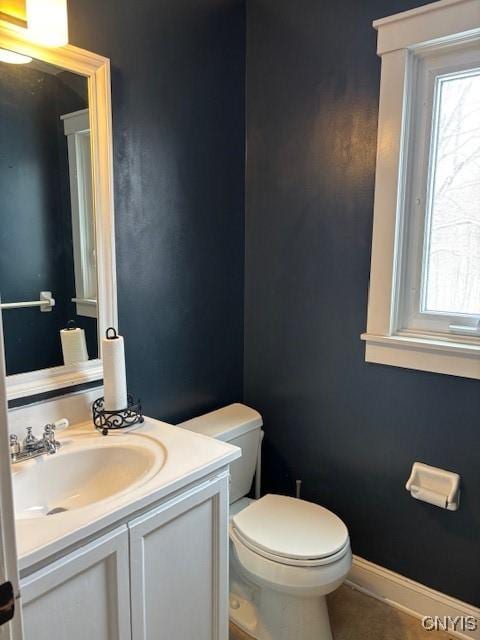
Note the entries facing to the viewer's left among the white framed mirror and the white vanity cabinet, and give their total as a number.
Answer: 0

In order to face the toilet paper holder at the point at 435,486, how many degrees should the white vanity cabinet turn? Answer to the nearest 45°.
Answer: approximately 45° to its left

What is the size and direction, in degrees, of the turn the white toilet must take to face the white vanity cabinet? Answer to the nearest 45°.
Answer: approximately 90° to its right

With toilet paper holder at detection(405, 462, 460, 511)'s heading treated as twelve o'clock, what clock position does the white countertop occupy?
The white countertop is roughly at 12 o'clock from the toilet paper holder.

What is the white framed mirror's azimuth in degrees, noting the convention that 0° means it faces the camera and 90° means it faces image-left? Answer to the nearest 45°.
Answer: approximately 315°

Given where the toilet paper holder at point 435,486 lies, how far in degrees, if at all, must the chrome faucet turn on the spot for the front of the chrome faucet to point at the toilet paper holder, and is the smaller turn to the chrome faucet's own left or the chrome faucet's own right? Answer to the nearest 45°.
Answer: approximately 45° to the chrome faucet's own left

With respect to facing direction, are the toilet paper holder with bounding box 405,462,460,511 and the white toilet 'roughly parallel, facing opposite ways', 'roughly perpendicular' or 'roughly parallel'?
roughly perpendicular

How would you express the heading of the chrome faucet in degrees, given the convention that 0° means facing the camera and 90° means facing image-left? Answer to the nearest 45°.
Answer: approximately 315°

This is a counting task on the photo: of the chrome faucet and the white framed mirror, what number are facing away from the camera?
0

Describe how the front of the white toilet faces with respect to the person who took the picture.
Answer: facing the viewer and to the right of the viewer
